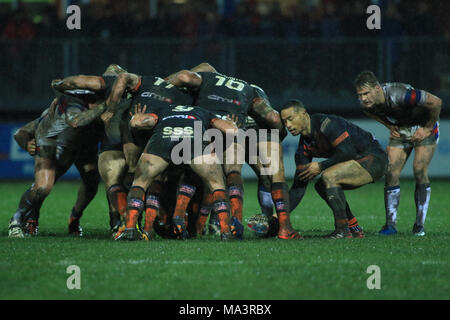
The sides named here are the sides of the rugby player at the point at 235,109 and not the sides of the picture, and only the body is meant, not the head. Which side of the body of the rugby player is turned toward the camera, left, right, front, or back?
back

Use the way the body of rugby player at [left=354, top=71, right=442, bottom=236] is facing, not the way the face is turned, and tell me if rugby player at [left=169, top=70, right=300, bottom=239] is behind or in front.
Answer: in front

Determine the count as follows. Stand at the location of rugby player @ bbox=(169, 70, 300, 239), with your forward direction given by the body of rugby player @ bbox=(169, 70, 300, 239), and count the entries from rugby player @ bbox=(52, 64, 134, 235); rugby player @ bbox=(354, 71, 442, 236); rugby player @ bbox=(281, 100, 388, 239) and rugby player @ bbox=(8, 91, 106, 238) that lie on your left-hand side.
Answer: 2

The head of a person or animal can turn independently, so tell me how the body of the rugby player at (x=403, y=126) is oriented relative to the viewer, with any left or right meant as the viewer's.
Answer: facing the viewer and to the left of the viewer

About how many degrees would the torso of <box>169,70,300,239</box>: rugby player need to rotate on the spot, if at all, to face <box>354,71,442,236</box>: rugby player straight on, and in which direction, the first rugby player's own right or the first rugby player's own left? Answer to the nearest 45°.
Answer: approximately 90° to the first rugby player's own right

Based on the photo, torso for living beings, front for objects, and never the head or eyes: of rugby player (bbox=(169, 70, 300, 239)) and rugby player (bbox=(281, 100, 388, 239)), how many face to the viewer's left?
1

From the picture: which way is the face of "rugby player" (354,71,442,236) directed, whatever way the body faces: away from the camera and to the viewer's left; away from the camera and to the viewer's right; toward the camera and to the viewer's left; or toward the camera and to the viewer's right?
toward the camera and to the viewer's left

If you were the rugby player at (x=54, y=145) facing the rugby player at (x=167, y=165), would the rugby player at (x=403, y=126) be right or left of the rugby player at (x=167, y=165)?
left

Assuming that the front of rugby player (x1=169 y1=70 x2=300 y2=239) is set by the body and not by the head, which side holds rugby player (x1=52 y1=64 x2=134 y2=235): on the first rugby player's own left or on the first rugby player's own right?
on the first rugby player's own left

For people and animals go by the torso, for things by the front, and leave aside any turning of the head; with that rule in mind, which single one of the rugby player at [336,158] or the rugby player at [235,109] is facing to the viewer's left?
the rugby player at [336,158]

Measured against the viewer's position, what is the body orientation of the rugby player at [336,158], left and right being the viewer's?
facing to the left of the viewer

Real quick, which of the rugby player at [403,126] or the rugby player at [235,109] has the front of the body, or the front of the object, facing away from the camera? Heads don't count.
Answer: the rugby player at [235,109]

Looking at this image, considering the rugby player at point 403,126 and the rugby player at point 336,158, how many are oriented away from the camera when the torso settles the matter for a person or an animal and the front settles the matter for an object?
0

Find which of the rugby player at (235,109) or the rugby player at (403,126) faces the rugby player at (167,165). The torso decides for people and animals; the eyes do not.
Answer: the rugby player at (403,126)

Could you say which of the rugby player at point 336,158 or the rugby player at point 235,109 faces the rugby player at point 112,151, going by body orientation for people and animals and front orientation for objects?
the rugby player at point 336,158
